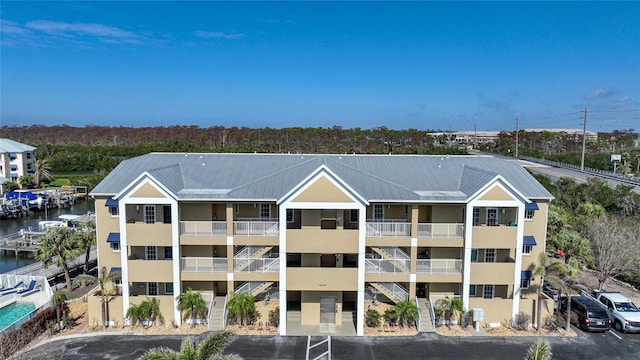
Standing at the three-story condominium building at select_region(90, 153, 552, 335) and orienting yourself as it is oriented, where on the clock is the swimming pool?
The swimming pool is roughly at 3 o'clock from the three-story condominium building.

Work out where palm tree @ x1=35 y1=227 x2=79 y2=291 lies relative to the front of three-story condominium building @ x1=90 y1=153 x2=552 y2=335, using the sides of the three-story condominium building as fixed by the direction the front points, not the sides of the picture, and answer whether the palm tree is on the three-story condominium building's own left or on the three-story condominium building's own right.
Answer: on the three-story condominium building's own right

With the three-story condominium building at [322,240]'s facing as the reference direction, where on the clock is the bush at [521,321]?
The bush is roughly at 9 o'clock from the three-story condominium building.

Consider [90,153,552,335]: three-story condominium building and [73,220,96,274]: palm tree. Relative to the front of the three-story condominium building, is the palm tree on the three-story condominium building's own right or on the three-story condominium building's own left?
on the three-story condominium building's own right

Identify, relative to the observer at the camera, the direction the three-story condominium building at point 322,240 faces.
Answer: facing the viewer
